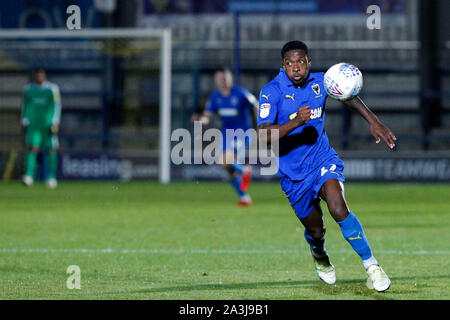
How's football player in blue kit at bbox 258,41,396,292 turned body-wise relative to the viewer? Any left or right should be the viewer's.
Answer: facing the viewer and to the right of the viewer

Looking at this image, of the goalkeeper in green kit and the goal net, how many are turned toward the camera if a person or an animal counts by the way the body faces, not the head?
2

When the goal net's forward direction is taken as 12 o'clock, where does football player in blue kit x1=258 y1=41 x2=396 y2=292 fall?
The football player in blue kit is roughly at 12 o'clock from the goal net.

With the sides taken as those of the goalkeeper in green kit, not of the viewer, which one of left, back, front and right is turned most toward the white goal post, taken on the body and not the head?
left

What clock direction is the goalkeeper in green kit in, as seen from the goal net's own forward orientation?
The goalkeeper in green kit is roughly at 1 o'clock from the goal net.

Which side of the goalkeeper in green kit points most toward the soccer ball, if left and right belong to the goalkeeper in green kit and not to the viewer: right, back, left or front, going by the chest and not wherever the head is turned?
front

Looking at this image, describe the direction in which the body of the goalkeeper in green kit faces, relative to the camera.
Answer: toward the camera
